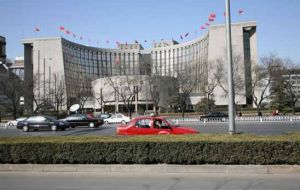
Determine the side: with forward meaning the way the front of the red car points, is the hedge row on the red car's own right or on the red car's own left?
on the red car's own right

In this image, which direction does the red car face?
to the viewer's right

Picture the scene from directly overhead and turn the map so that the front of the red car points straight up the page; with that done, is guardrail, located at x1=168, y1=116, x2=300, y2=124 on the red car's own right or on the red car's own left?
on the red car's own left
